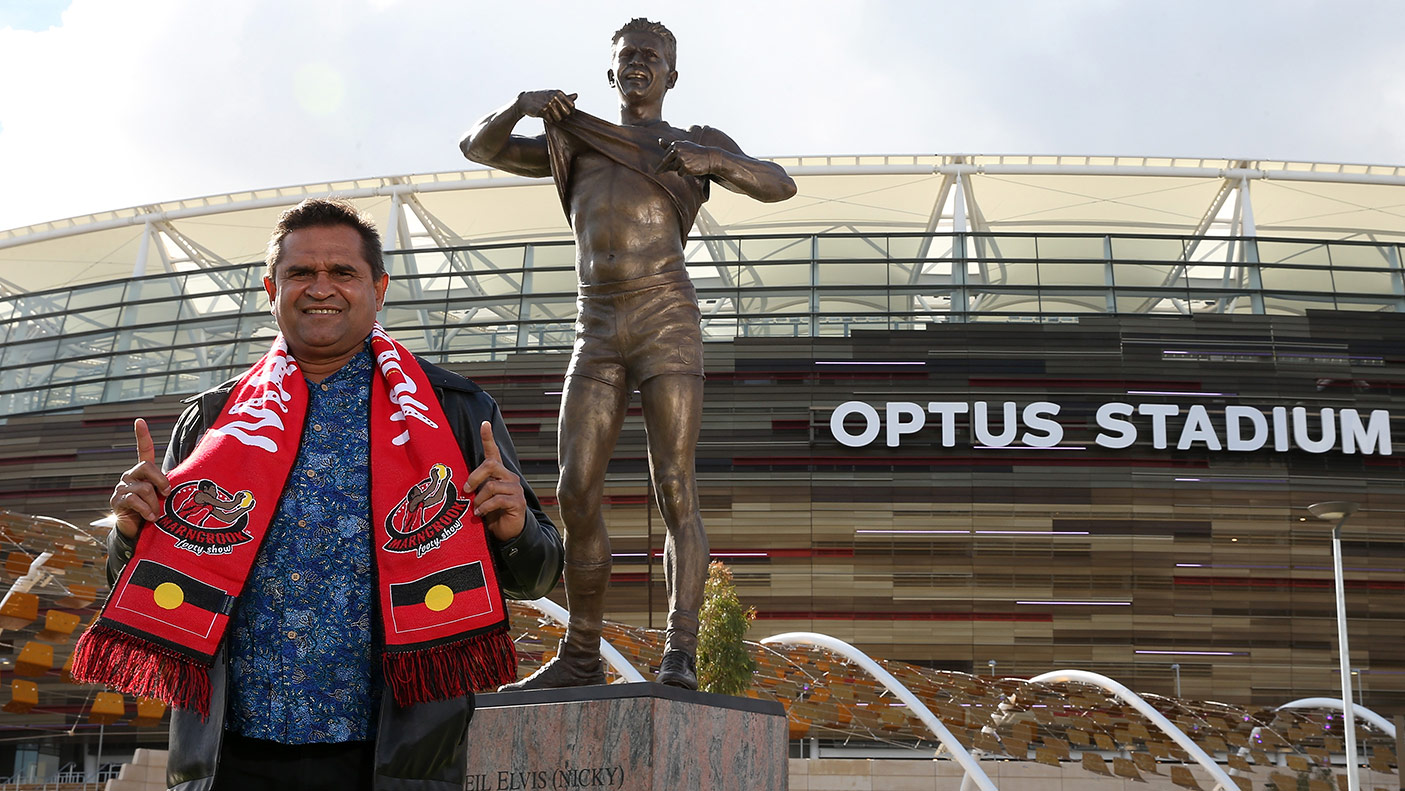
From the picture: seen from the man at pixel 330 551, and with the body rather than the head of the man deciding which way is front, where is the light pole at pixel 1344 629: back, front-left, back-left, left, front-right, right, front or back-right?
back-left

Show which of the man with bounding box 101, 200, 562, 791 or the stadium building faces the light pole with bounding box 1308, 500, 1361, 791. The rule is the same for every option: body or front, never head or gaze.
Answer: the stadium building

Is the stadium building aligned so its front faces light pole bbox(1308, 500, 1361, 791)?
yes

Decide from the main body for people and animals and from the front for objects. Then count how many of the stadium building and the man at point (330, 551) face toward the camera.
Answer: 2

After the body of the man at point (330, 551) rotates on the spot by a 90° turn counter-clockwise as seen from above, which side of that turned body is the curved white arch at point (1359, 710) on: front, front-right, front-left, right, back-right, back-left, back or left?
front-left

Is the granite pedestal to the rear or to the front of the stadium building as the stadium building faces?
to the front

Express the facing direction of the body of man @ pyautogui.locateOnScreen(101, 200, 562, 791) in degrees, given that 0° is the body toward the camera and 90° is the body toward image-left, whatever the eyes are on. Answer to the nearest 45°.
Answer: approximately 0°
